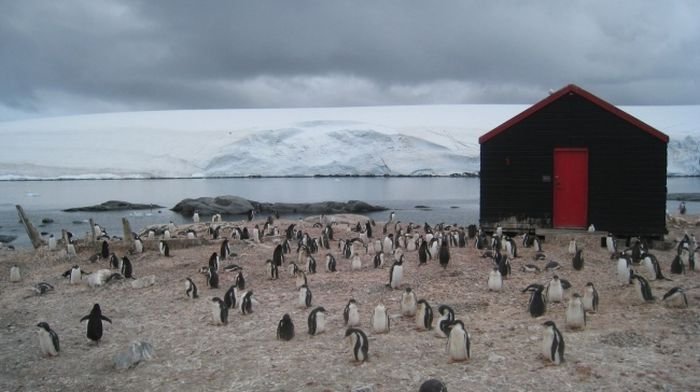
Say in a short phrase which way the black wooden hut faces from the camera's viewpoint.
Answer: facing the viewer

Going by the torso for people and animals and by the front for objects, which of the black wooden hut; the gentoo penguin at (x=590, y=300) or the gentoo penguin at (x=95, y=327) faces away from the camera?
the gentoo penguin at (x=95, y=327)

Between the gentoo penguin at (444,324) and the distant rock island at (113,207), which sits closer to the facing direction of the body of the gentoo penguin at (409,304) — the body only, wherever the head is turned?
the gentoo penguin

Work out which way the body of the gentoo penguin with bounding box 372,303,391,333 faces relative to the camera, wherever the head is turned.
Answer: toward the camera

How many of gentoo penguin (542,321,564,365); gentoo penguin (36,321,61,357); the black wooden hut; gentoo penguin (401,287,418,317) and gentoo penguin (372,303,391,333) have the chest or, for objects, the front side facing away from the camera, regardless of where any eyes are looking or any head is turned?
0

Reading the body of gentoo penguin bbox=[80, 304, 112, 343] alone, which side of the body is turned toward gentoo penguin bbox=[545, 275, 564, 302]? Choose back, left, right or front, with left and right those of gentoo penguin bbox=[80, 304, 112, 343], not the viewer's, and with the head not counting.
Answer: right

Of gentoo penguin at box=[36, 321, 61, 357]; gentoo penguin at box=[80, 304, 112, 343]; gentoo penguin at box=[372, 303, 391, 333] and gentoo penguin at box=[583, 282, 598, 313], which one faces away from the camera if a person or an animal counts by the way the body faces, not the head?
gentoo penguin at box=[80, 304, 112, 343]

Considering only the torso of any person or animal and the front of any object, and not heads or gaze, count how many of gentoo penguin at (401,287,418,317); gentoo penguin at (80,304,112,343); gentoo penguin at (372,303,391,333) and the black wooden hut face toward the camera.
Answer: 3

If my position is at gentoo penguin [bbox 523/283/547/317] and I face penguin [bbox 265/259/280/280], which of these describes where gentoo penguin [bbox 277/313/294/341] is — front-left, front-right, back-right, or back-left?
front-left

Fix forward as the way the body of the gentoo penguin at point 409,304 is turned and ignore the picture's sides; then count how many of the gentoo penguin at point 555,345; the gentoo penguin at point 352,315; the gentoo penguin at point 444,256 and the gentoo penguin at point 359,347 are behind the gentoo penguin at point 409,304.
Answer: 1

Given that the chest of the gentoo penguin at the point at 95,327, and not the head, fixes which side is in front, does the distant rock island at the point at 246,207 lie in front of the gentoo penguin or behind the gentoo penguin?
in front
